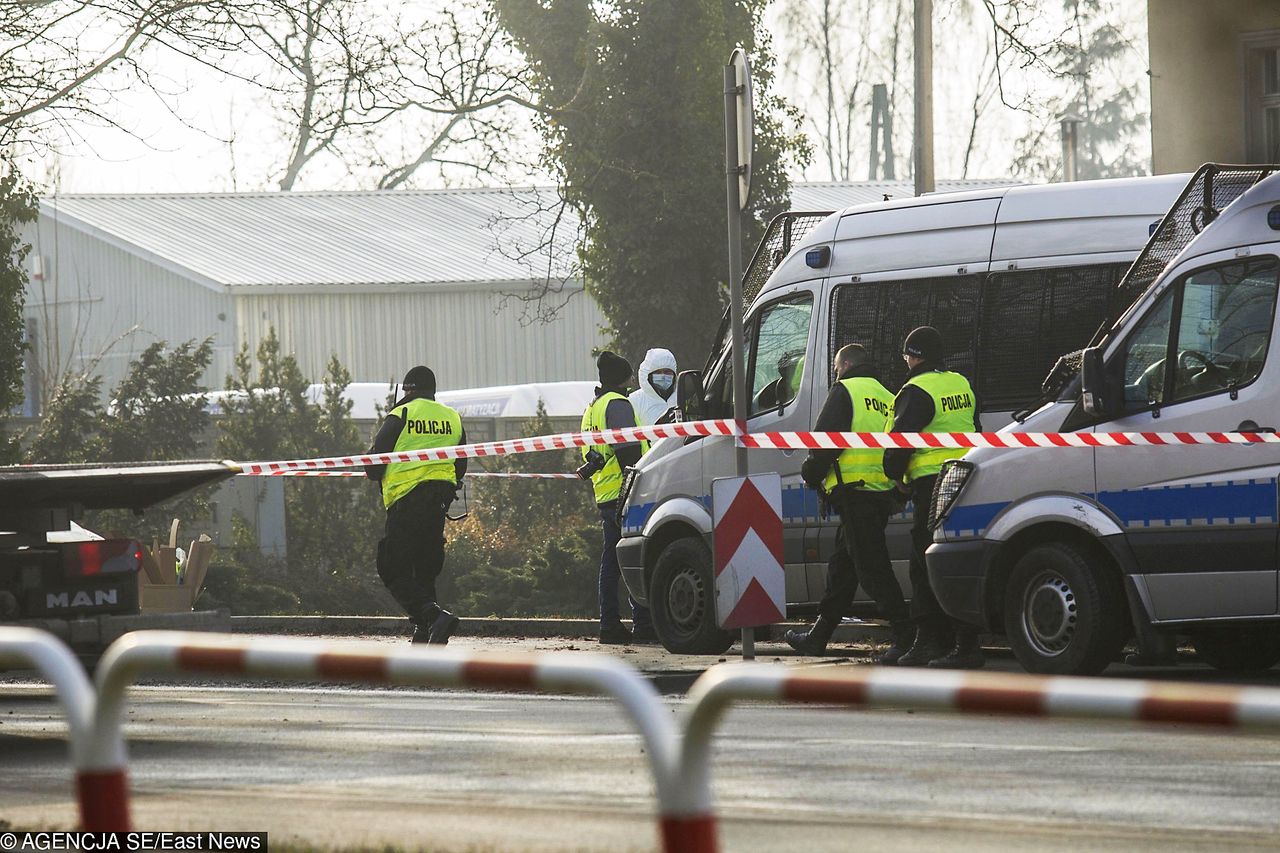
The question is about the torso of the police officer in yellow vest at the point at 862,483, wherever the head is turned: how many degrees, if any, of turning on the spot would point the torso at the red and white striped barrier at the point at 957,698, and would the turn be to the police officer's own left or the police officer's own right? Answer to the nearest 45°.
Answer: approximately 135° to the police officer's own left

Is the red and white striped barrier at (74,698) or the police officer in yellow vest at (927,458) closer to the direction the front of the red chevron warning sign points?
the red and white striped barrier

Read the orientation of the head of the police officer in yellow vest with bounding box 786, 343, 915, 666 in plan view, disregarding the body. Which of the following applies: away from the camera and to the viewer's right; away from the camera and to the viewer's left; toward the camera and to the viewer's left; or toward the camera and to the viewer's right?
away from the camera and to the viewer's left

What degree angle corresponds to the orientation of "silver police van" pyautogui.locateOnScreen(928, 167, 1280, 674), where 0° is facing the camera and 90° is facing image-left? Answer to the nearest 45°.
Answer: approximately 90°

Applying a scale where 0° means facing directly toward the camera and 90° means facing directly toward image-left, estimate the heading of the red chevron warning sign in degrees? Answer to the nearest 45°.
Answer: approximately 0°

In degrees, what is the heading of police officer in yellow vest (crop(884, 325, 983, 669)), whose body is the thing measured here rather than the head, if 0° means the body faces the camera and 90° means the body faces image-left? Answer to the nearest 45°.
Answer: approximately 135°
